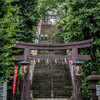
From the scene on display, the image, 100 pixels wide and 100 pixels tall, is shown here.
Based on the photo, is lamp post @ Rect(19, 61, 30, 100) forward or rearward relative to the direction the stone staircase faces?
forward

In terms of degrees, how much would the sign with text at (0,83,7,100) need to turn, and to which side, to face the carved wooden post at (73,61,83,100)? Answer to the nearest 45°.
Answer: approximately 90° to its left

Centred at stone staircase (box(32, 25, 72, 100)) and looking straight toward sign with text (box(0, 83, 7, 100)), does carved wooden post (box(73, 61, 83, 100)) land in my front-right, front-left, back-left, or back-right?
front-left

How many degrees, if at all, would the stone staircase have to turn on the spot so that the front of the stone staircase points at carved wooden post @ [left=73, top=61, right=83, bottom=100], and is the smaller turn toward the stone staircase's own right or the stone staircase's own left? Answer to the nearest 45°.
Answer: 0° — it already faces it

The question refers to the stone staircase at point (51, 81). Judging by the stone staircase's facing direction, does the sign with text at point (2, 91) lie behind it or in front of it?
in front

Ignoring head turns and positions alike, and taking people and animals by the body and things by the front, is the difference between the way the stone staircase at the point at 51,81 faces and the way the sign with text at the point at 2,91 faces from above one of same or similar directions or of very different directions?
same or similar directions

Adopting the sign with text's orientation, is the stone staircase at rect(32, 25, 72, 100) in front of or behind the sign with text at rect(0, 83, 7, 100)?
behind

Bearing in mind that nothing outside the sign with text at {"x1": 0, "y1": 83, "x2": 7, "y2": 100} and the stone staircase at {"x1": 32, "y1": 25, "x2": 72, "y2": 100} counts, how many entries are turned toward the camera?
2

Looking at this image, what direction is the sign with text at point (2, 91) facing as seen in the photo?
toward the camera

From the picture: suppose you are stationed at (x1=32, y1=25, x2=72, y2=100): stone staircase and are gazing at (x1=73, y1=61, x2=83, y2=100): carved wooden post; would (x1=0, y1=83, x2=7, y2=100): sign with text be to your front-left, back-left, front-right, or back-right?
front-right
